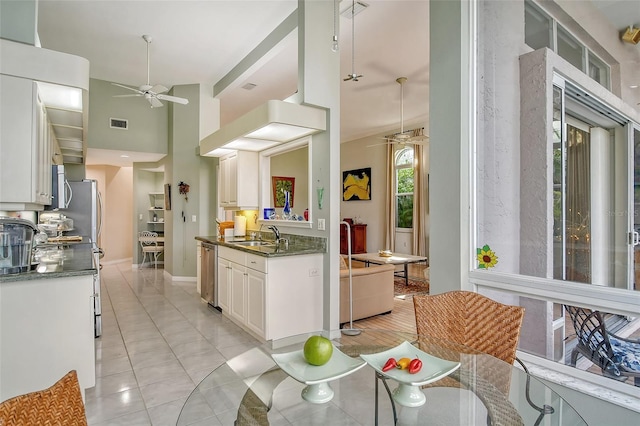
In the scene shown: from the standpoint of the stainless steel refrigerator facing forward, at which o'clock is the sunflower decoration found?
The sunflower decoration is roughly at 2 o'clock from the stainless steel refrigerator.

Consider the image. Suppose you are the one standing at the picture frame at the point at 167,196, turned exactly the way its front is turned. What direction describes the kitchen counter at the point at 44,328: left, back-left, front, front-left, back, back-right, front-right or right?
front-left

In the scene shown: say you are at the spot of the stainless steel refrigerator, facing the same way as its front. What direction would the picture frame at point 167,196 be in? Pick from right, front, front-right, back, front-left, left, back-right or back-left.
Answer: front-left

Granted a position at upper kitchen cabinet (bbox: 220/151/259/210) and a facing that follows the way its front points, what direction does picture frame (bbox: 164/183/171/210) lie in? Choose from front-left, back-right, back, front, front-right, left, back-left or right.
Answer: right

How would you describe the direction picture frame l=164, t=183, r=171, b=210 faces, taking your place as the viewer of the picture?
facing the viewer and to the left of the viewer

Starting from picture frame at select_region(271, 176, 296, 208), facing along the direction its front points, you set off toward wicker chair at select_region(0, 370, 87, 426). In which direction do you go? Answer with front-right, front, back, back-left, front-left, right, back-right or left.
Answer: front

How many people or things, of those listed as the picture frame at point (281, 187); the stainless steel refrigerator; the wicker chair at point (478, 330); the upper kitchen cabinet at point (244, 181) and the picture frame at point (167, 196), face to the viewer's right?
1

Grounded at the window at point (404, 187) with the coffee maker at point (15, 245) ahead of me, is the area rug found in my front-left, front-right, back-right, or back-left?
front-left

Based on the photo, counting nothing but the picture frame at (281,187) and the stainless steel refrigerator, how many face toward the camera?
1

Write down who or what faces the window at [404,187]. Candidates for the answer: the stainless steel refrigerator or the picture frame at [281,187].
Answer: the stainless steel refrigerator

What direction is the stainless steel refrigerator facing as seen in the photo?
to the viewer's right

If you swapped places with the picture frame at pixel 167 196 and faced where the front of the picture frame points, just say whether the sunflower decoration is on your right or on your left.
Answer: on your left

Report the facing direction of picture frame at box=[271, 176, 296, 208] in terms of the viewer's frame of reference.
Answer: facing the viewer

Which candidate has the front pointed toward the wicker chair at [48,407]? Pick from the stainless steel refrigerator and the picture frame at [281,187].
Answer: the picture frame

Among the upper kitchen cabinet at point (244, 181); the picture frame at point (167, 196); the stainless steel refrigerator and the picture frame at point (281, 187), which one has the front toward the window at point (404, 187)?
the stainless steel refrigerator

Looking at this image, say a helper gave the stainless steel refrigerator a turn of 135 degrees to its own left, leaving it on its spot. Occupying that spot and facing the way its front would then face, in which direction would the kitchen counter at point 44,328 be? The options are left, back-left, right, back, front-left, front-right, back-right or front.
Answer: back-left
